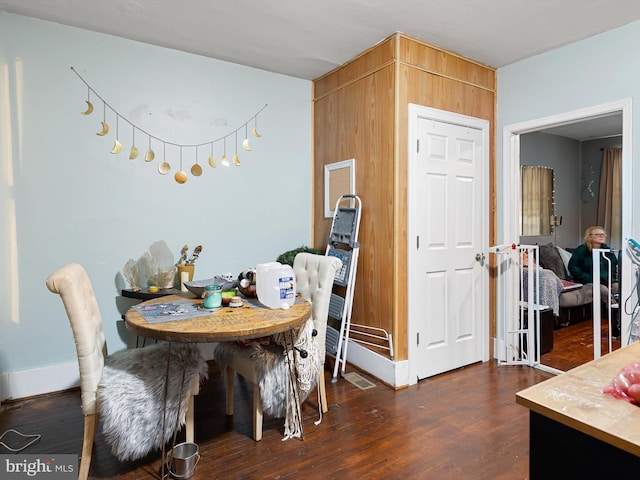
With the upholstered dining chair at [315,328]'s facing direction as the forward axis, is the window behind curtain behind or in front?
behind

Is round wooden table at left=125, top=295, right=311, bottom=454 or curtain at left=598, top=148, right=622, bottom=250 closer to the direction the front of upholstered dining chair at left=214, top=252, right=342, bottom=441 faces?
the round wooden table

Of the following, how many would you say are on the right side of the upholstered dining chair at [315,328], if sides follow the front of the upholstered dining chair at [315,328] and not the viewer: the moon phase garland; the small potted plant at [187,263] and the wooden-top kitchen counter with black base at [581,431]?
2

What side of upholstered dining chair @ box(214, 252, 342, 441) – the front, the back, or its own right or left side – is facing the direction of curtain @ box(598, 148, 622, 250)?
back

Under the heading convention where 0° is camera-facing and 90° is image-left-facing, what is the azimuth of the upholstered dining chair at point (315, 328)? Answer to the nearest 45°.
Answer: approximately 45°

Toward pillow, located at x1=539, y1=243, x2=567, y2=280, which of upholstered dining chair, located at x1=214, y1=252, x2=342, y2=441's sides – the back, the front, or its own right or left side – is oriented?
back

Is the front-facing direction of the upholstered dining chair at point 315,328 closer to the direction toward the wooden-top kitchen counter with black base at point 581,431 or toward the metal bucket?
the metal bucket

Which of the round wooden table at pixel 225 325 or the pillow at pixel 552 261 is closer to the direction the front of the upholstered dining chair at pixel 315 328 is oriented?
the round wooden table

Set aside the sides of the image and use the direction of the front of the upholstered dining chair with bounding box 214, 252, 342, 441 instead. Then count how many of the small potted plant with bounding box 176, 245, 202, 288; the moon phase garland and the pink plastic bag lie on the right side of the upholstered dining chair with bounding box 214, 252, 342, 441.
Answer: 2

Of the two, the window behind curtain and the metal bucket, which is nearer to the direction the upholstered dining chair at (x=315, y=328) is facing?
the metal bucket

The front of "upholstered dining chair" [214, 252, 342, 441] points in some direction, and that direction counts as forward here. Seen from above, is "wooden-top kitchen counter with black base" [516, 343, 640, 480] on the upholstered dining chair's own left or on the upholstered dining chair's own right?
on the upholstered dining chair's own left
